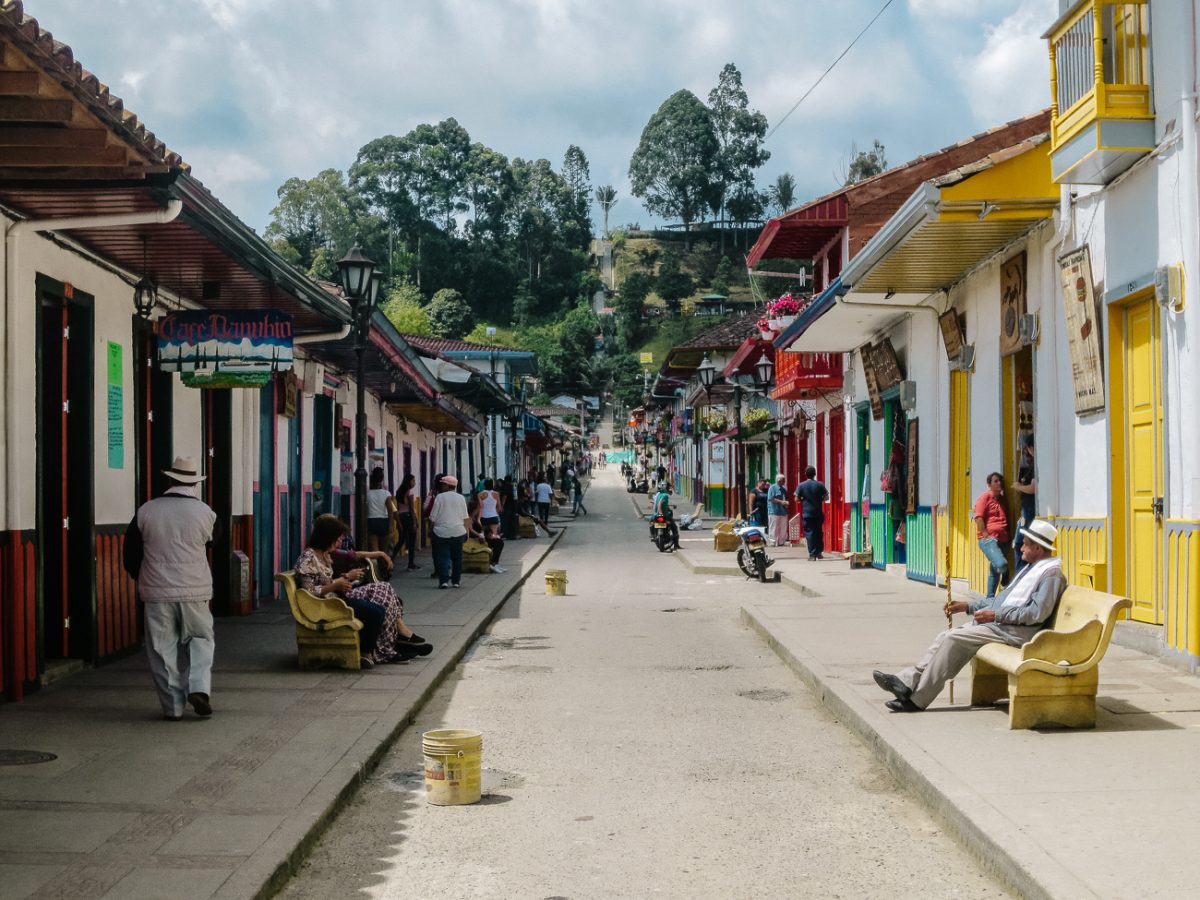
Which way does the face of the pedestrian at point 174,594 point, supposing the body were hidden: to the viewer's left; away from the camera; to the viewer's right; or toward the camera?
away from the camera

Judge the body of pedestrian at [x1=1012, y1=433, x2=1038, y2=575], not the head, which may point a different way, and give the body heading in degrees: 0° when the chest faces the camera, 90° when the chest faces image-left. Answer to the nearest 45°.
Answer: approximately 90°

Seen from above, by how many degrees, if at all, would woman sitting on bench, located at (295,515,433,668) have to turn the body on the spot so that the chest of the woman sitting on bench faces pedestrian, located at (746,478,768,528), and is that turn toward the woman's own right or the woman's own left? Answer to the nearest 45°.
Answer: approximately 45° to the woman's own left

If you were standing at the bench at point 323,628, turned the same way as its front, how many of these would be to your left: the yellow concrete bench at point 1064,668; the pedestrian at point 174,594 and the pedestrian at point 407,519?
1

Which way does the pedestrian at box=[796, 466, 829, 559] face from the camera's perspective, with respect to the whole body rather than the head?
away from the camera

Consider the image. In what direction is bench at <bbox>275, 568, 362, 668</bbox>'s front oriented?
to the viewer's right

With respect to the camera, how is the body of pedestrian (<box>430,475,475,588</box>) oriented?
away from the camera

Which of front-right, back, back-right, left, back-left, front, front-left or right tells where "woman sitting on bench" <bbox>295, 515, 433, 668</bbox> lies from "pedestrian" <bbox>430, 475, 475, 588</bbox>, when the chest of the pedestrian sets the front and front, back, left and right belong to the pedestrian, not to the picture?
back

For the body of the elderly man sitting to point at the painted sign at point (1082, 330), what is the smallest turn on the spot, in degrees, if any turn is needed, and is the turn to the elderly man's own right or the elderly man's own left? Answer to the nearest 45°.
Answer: approximately 90° to the elderly man's own right

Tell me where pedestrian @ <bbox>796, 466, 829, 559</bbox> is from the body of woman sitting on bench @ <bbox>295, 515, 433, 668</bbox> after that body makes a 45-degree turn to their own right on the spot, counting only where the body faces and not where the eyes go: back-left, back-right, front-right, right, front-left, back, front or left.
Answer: left

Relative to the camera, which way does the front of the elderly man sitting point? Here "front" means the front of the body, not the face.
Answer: to the viewer's left

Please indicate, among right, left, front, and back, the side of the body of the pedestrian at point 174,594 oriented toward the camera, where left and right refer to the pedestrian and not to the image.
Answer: back
